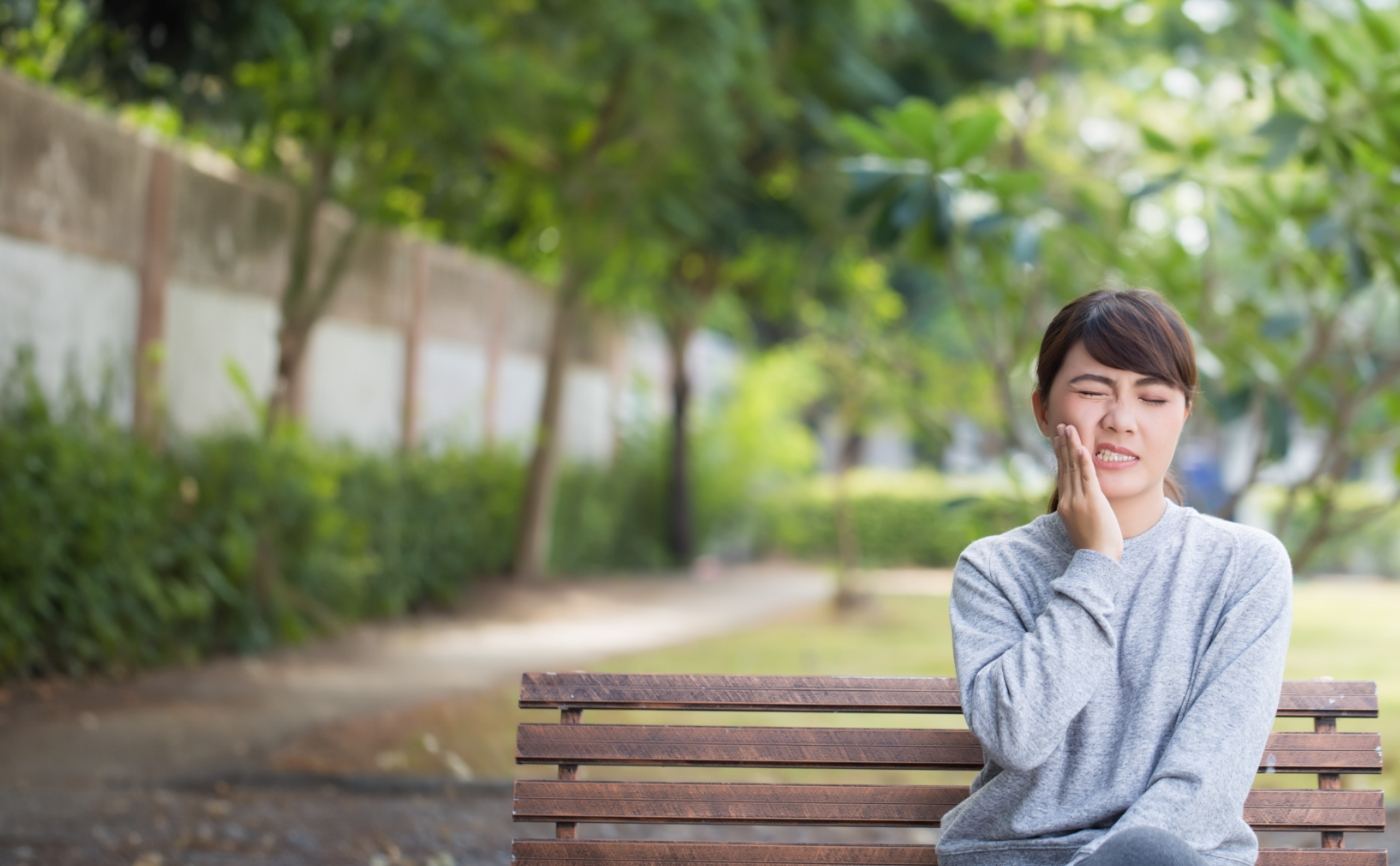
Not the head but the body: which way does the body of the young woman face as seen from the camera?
toward the camera

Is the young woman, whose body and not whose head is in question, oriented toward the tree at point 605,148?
no

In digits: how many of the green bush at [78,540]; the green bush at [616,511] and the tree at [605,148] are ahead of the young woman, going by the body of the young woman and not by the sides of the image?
0

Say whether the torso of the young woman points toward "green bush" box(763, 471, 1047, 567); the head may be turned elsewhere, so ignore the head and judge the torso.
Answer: no

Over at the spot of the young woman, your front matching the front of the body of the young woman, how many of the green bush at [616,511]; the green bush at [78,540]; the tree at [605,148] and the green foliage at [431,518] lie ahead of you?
0

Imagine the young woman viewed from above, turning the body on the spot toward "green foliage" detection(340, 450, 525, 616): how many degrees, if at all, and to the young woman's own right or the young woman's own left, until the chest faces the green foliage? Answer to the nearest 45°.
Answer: approximately 135° to the young woman's own right

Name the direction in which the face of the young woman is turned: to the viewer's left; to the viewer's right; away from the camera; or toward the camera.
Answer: toward the camera

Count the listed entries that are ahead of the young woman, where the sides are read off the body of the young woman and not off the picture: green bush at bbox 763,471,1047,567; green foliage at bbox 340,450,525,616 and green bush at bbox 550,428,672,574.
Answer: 0

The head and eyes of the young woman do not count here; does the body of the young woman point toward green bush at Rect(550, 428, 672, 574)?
no
